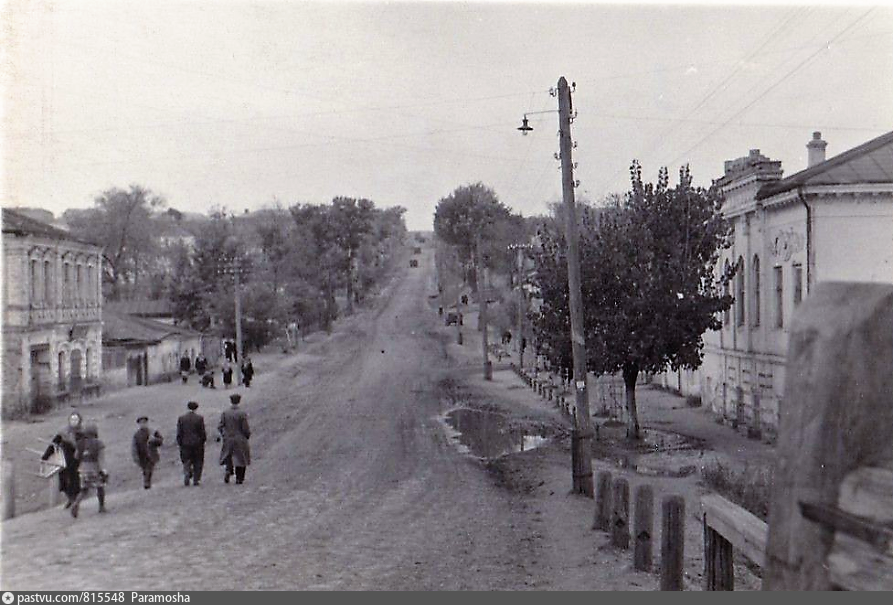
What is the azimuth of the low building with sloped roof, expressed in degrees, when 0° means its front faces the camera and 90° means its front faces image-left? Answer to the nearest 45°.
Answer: approximately 315°

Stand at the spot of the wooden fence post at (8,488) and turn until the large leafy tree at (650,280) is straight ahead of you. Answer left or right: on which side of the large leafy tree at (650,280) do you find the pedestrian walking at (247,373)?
left

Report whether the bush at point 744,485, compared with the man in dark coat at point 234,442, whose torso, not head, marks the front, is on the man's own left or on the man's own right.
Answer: on the man's own right

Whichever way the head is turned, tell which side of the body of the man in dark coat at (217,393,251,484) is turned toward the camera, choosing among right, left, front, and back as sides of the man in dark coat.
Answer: back

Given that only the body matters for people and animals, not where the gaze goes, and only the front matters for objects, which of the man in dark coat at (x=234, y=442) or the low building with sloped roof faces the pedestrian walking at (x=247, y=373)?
the man in dark coat

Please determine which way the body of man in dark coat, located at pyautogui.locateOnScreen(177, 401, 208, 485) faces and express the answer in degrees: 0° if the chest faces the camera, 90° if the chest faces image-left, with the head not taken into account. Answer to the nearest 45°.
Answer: approximately 180°

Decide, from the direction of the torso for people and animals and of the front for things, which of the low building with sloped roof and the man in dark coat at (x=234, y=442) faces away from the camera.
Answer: the man in dark coat

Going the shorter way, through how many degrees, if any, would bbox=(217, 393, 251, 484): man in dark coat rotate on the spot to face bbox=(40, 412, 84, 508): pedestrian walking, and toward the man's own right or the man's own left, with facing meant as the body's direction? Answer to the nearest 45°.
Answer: approximately 135° to the man's own left

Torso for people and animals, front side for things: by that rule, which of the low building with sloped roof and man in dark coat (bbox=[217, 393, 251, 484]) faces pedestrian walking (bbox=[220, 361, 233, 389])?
the man in dark coat

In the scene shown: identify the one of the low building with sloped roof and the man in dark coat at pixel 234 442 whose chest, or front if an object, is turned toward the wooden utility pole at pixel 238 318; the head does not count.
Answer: the man in dark coat

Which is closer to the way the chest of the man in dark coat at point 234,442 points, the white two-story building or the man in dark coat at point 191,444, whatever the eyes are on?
the white two-story building

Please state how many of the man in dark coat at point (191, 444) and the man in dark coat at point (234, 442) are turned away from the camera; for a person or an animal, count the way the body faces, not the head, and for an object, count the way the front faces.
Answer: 2
